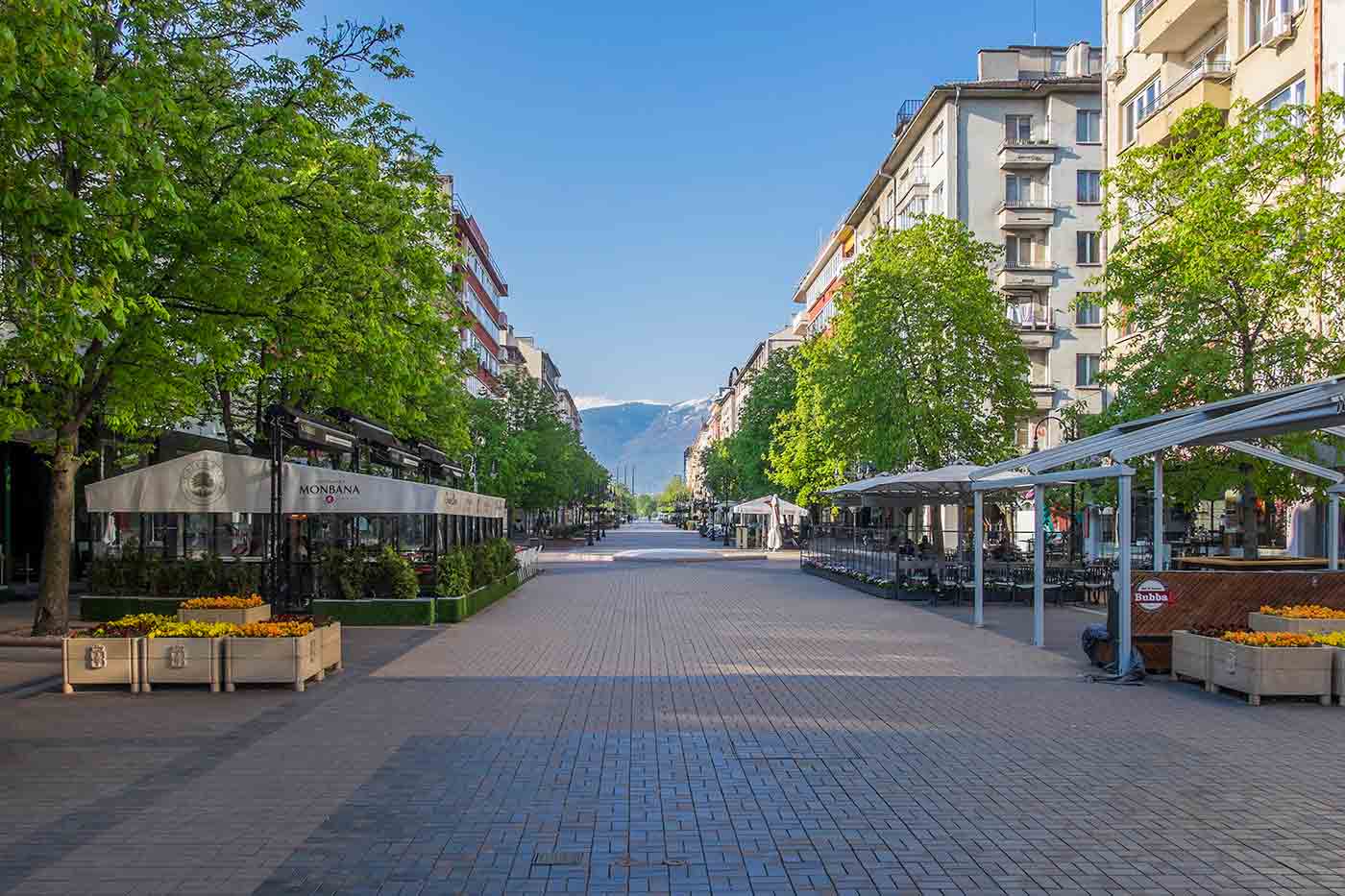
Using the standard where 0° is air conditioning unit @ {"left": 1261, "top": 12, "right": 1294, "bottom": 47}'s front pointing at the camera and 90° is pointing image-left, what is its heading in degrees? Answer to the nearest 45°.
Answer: approximately 45°

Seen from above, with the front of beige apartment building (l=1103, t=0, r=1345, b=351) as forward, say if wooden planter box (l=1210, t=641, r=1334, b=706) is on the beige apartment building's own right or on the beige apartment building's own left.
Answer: on the beige apartment building's own left

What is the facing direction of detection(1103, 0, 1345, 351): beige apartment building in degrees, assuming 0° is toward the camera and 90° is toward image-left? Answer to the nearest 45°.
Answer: approximately 45°
